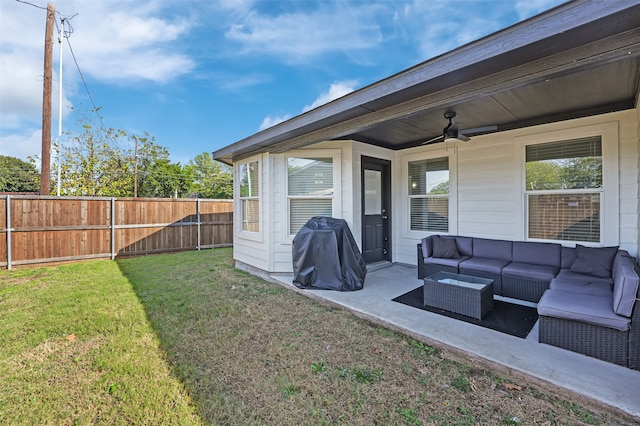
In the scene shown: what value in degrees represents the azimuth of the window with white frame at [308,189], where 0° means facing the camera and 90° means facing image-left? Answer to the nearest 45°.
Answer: approximately 0°

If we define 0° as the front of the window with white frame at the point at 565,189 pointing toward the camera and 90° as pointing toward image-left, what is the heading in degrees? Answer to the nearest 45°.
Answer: approximately 45°

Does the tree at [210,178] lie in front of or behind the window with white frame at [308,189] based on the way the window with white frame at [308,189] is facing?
behind

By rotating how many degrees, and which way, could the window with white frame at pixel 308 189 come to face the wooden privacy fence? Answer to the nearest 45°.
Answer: approximately 135° to its right

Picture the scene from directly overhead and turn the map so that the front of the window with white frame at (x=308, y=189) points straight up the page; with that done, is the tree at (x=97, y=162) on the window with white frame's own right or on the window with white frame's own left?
on the window with white frame's own right
